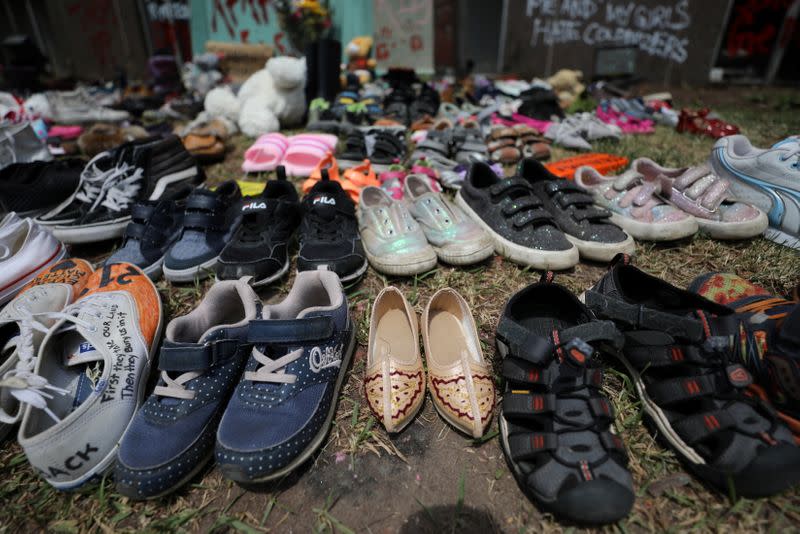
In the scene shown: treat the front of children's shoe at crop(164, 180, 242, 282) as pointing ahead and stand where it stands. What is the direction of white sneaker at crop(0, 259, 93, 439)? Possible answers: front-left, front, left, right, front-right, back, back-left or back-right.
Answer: front

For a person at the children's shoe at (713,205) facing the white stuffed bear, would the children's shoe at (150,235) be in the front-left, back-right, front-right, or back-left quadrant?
front-left

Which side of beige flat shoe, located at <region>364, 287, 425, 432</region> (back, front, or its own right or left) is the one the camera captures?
front

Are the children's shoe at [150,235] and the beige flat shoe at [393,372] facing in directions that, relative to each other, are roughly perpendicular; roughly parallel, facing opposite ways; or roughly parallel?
roughly parallel

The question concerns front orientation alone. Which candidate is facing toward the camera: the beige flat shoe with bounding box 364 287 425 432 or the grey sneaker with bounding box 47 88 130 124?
the beige flat shoe

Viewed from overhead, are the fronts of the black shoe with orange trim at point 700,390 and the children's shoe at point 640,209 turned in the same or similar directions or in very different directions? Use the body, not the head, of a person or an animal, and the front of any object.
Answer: same or similar directions

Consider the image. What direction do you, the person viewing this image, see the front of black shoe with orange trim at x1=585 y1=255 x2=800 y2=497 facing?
facing the viewer and to the right of the viewer

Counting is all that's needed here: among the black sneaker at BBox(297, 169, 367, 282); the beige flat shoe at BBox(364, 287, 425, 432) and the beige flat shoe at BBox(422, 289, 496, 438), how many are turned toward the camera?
3

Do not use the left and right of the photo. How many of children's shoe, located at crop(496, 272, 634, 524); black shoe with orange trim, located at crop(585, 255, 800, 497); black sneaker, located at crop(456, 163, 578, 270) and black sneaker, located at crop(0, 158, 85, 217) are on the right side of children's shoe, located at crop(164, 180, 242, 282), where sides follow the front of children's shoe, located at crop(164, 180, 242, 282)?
1

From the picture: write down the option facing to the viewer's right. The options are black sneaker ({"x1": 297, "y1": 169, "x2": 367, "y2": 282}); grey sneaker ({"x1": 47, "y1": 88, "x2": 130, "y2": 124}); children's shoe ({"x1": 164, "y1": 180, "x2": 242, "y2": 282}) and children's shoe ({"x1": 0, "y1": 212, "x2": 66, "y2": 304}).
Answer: the grey sneaker

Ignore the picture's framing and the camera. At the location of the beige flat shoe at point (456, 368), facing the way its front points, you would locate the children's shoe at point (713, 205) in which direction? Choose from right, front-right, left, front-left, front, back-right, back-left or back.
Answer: back-left

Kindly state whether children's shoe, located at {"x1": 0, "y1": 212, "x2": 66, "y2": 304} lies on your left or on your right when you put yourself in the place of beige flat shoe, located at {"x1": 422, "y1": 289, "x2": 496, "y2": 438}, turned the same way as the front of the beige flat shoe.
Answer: on your right

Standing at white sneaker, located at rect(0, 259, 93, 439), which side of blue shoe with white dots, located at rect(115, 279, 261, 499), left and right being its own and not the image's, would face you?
right

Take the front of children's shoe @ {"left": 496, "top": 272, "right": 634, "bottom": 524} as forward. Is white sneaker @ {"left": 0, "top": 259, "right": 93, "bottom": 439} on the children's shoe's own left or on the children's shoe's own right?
on the children's shoe's own right

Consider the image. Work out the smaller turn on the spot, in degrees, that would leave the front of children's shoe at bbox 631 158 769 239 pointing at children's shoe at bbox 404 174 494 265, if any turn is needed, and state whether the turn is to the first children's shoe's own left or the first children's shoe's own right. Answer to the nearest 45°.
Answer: approximately 90° to the first children's shoe's own right
